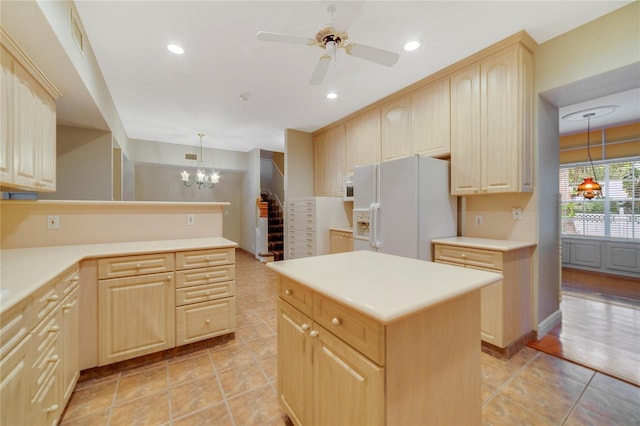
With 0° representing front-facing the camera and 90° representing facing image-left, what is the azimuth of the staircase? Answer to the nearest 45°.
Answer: approximately 0°

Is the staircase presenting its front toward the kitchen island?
yes

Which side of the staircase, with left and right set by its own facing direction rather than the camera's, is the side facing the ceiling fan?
front

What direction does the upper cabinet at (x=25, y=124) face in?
to the viewer's right

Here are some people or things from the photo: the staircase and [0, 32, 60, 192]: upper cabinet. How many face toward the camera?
1

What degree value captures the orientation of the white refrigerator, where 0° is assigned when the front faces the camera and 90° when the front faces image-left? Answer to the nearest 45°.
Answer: approximately 45°

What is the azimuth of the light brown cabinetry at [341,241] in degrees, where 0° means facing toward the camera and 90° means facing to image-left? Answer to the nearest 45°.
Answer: approximately 45°
